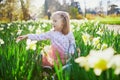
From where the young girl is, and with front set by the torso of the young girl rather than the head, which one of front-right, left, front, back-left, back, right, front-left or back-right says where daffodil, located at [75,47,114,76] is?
front-left

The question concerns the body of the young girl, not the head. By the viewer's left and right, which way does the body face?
facing the viewer and to the left of the viewer

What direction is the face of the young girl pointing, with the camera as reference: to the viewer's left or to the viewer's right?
to the viewer's left
